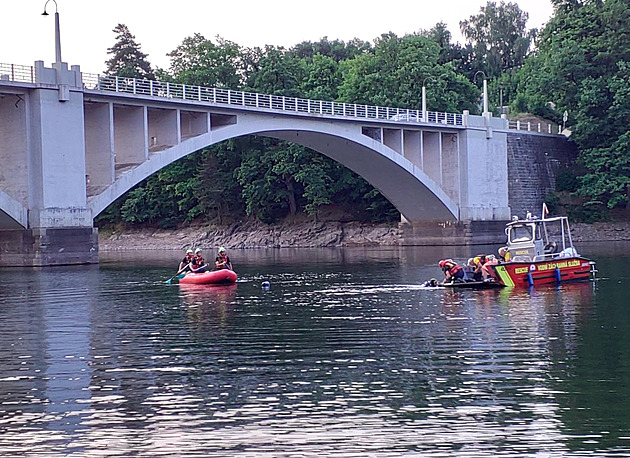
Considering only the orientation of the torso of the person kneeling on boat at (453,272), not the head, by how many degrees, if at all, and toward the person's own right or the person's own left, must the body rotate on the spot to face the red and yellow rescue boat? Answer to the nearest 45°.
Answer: approximately 135° to the person's own right

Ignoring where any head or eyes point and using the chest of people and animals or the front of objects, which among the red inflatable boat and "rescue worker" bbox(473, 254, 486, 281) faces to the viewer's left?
the rescue worker

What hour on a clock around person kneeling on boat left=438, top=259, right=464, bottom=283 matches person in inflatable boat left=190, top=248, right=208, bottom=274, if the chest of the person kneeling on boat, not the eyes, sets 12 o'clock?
The person in inflatable boat is roughly at 1 o'clock from the person kneeling on boat.

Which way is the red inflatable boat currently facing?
to the viewer's right

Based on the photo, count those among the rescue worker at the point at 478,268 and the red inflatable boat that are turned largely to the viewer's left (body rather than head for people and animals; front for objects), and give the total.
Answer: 1

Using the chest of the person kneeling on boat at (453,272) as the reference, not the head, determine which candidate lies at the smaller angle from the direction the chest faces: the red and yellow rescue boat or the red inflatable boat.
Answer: the red inflatable boat

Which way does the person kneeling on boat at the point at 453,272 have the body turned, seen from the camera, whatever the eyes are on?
to the viewer's left

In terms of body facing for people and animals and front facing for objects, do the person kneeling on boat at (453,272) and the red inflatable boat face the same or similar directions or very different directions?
very different directions

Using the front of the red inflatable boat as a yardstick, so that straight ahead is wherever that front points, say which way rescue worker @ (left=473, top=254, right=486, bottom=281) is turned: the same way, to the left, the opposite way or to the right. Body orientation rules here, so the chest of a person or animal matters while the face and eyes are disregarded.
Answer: the opposite way

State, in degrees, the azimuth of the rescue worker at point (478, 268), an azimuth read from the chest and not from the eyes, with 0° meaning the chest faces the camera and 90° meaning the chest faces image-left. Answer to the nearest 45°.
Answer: approximately 90°
